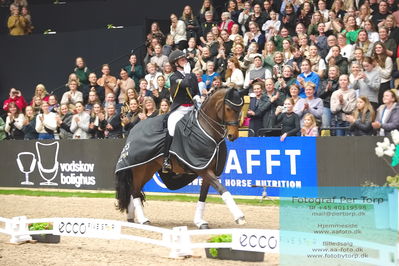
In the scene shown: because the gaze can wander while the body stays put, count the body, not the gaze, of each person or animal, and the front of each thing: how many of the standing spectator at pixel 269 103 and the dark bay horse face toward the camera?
1

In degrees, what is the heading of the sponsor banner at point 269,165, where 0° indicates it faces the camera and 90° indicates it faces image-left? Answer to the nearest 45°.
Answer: approximately 0°

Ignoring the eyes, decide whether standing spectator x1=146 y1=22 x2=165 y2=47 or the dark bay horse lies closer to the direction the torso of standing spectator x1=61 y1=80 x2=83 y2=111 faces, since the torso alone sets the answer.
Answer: the dark bay horse

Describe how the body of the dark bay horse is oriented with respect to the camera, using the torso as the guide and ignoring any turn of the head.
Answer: to the viewer's right

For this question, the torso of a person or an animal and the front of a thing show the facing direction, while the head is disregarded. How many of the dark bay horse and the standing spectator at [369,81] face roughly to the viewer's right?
1

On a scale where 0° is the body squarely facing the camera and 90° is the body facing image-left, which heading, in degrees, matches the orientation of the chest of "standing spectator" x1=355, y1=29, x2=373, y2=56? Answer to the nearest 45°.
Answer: approximately 45°

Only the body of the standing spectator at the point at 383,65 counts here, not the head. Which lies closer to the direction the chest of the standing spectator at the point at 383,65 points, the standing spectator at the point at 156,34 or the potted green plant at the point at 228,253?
the potted green plant
